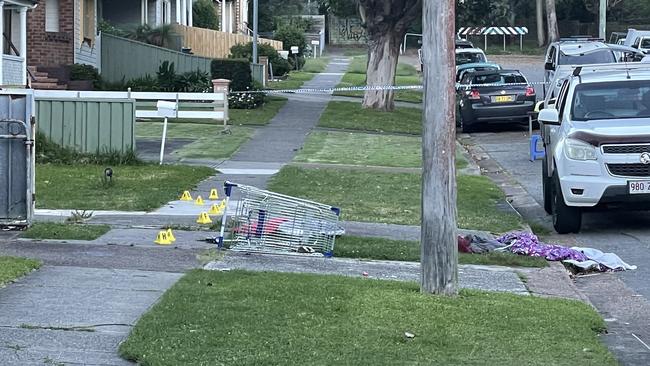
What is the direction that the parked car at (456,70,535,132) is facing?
away from the camera

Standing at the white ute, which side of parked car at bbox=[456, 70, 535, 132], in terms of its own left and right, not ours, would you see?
back

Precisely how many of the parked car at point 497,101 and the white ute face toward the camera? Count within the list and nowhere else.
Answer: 1

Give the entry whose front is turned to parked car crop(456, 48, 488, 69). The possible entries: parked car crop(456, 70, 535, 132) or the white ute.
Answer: parked car crop(456, 70, 535, 132)

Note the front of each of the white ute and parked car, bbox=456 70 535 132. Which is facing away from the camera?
the parked car

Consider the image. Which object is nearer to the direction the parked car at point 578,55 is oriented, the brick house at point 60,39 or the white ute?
the white ute

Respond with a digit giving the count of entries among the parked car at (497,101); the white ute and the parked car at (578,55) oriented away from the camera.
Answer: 1

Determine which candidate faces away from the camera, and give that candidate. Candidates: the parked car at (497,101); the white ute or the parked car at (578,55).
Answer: the parked car at (497,101)

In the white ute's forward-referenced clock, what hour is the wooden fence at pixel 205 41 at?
The wooden fence is roughly at 5 o'clock from the white ute.

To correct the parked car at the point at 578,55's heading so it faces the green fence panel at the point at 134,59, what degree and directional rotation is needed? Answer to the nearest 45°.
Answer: approximately 135° to its right

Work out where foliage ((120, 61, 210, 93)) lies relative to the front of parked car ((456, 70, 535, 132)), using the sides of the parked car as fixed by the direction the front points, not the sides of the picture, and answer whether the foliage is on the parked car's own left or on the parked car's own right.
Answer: on the parked car's own left

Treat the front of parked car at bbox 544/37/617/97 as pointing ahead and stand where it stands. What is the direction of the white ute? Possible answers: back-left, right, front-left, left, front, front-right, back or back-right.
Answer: front-right

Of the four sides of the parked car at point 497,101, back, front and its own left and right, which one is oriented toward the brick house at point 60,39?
left

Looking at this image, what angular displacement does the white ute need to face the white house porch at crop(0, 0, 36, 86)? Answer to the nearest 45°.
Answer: approximately 135° to its right

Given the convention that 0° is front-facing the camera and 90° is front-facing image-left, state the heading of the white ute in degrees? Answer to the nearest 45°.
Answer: approximately 0°
